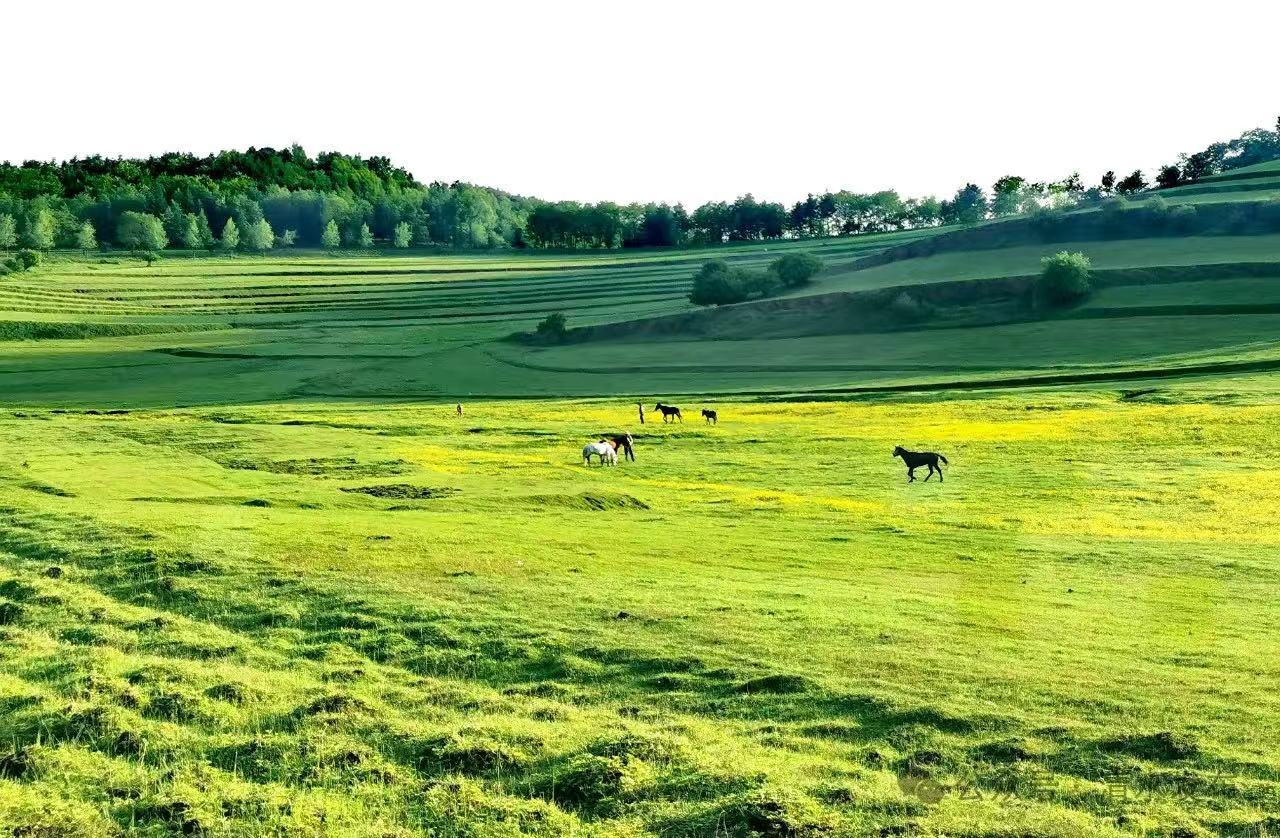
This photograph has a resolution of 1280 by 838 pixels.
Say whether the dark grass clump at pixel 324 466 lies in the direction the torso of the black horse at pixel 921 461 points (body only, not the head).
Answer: yes

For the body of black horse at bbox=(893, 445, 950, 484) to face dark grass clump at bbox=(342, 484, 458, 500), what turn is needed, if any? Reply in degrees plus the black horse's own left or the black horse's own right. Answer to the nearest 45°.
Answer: approximately 45° to the black horse's own left

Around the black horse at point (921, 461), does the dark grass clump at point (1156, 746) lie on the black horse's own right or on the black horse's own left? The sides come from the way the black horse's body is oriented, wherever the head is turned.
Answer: on the black horse's own left

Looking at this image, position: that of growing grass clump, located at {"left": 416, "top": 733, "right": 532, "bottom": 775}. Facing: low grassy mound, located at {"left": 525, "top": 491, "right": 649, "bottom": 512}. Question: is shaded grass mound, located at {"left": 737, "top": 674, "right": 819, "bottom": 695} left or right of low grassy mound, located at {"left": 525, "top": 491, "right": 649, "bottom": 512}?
right

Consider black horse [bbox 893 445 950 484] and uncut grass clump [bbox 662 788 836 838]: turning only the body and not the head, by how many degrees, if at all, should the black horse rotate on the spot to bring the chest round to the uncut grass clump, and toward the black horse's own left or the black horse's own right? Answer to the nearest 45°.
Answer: approximately 90° to the black horse's own left

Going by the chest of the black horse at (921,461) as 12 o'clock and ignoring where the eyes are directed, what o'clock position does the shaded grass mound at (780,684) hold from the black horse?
The shaded grass mound is roughly at 9 o'clock from the black horse.

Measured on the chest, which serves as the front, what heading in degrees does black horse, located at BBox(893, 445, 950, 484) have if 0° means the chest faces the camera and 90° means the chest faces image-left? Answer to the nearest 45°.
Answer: approximately 90°

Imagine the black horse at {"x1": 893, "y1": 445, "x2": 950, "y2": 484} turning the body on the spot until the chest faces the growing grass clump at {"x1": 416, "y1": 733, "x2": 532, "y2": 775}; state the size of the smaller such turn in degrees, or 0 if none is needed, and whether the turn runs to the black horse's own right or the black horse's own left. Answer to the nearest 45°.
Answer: approximately 90° to the black horse's own left
